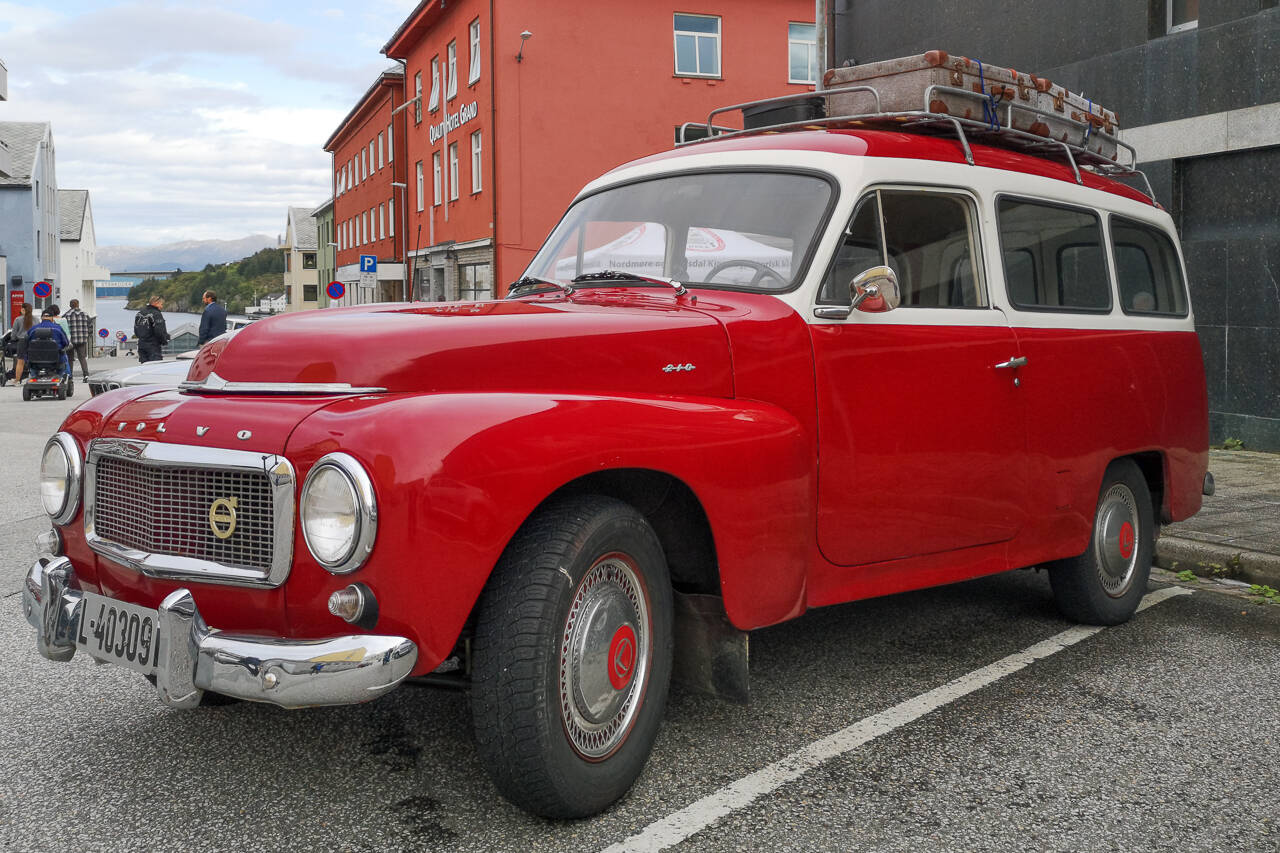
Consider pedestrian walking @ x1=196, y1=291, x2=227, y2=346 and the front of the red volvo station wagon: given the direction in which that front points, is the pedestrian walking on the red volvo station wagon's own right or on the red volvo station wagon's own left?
on the red volvo station wagon's own right

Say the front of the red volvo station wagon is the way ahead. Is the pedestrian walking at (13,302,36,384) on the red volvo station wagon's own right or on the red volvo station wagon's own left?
on the red volvo station wagon's own right

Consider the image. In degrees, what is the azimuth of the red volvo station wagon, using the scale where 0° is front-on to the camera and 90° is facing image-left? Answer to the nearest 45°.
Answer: approximately 45°

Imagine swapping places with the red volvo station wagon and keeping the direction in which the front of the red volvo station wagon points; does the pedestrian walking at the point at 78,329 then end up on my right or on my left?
on my right

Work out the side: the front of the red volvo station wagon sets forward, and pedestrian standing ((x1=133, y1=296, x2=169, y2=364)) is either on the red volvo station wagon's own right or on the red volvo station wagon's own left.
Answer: on the red volvo station wagon's own right

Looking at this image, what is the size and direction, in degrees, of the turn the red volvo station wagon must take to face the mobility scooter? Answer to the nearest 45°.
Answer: approximately 90° to its right
